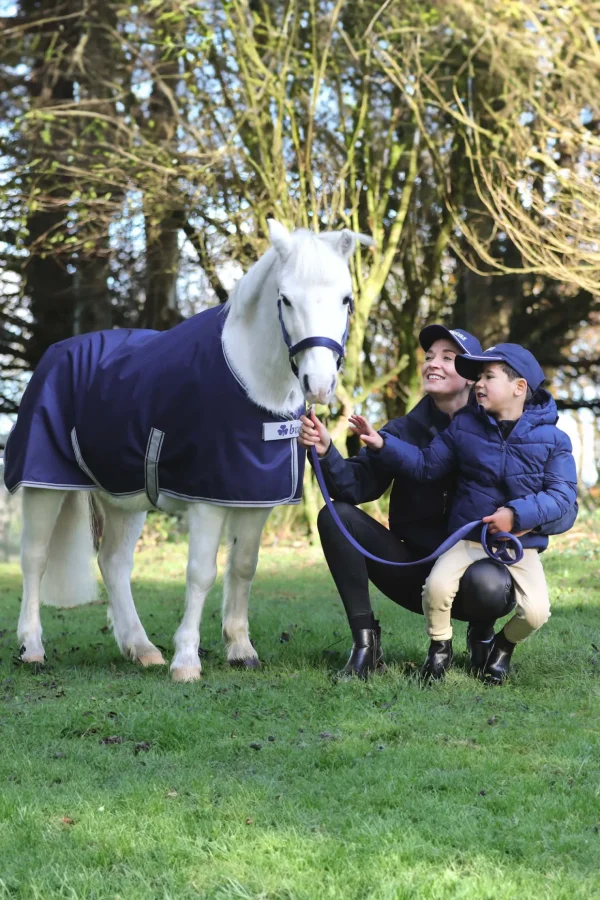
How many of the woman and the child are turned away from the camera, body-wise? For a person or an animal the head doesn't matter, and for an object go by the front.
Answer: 0

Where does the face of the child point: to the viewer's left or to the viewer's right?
to the viewer's left

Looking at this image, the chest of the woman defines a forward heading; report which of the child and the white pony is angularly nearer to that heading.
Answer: the white pony

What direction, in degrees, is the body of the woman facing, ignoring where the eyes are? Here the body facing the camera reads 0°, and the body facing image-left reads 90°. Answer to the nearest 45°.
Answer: approximately 45°

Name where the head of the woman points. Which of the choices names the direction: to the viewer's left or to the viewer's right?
to the viewer's left

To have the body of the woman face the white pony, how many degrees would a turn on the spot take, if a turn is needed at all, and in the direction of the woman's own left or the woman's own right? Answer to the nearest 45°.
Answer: approximately 45° to the woman's own right

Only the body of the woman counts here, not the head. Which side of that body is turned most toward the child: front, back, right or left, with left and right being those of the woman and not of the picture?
left
